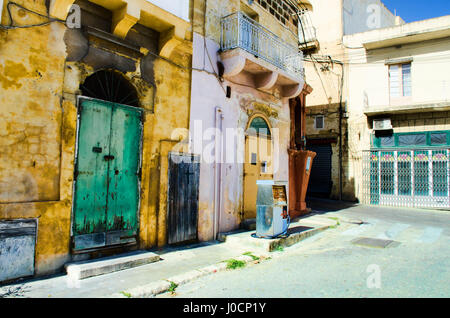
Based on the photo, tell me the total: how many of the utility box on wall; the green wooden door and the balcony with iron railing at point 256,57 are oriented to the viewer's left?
0

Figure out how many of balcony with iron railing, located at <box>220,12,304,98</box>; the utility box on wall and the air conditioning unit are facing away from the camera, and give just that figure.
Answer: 0

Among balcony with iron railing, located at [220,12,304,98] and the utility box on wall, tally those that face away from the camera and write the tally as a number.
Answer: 0

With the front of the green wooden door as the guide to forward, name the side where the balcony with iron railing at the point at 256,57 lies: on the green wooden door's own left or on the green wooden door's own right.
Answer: on the green wooden door's own left

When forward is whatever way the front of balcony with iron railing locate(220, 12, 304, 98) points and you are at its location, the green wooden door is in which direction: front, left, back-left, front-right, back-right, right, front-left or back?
right

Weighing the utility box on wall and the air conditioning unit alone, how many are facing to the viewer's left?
0

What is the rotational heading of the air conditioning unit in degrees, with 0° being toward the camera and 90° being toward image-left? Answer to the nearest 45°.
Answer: approximately 0°

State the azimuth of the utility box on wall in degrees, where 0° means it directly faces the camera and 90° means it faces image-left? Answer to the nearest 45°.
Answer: approximately 315°

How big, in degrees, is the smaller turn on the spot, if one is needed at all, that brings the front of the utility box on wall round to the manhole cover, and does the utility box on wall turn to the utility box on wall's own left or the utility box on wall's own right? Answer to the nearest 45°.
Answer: approximately 45° to the utility box on wall's own left

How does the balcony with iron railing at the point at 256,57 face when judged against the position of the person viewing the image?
facing the viewer and to the right of the viewer

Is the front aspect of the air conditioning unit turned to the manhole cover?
yes

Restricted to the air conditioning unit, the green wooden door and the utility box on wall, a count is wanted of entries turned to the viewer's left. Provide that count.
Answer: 0
